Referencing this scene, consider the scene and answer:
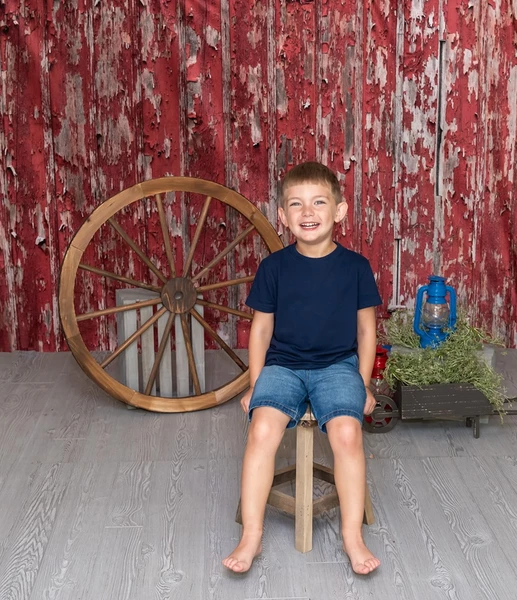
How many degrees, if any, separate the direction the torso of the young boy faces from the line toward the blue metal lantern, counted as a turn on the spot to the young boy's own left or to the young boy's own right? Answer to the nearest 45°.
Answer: approximately 135° to the young boy's own left

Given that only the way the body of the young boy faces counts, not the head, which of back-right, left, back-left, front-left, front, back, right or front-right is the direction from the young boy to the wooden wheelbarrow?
back-left

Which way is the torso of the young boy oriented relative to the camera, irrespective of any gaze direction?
toward the camera
